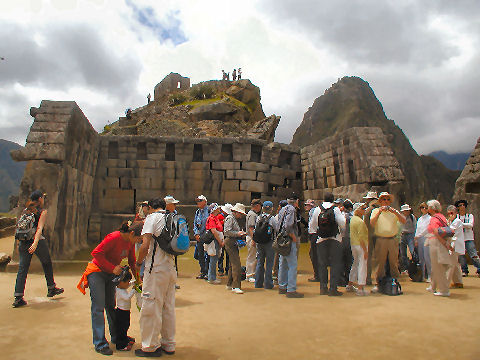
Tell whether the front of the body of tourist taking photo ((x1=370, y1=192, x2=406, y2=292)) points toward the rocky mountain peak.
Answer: no

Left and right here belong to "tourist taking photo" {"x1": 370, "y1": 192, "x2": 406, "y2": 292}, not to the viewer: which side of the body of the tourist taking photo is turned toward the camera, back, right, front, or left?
front

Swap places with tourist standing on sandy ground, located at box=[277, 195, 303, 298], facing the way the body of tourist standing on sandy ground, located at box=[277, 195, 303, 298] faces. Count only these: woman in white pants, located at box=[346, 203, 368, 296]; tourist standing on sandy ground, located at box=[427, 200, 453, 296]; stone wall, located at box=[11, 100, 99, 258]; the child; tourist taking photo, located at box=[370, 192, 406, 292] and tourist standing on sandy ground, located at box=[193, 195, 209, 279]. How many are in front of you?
3

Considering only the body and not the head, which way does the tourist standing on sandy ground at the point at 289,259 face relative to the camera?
to the viewer's right

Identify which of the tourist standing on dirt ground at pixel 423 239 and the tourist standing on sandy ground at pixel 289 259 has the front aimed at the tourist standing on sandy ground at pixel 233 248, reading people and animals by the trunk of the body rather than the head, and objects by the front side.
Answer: the tourist standing on dirt ground at pixel 423 239

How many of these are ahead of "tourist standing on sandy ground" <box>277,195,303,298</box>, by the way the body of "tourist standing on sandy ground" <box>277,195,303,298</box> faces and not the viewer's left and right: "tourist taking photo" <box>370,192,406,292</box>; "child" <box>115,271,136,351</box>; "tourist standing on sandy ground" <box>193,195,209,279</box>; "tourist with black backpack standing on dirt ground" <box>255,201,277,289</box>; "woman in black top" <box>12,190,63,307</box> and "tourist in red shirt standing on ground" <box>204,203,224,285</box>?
1

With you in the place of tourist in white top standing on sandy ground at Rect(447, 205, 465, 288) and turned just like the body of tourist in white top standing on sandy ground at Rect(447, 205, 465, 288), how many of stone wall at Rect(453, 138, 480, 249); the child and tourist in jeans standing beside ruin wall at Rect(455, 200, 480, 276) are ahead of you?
1

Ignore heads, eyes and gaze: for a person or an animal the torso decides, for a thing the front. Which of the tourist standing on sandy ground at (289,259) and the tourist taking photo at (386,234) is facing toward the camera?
the tourist taking photo at (386,234)

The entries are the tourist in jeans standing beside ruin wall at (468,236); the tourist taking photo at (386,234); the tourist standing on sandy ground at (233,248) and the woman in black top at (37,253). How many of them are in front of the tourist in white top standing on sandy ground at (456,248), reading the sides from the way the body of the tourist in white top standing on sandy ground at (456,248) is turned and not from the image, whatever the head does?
3

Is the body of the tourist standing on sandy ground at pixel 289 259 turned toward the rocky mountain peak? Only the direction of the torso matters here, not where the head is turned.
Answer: no

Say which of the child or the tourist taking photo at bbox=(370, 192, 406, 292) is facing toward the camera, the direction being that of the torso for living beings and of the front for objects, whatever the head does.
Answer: the tourist taking photo

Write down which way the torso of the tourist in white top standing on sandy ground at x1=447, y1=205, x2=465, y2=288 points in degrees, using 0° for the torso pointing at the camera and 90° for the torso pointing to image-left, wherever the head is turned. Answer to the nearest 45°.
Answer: approximately 45°

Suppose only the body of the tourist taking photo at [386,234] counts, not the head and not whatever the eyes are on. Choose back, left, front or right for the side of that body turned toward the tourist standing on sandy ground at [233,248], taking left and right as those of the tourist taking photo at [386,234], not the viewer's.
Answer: right

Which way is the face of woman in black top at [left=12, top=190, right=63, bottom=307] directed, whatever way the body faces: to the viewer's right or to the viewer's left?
to the viewer's right

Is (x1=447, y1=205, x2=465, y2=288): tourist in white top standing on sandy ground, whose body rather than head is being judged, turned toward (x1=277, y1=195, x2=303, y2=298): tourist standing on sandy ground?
yes
